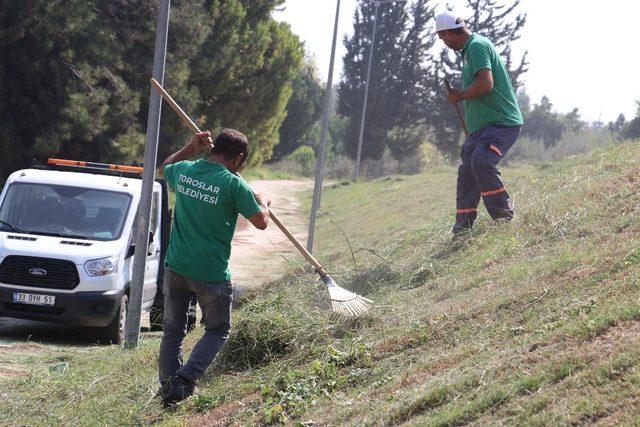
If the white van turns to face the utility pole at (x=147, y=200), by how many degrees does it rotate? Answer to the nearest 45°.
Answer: approximately 90° to its left

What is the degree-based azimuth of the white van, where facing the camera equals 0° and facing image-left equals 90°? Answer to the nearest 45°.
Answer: approximately 45°

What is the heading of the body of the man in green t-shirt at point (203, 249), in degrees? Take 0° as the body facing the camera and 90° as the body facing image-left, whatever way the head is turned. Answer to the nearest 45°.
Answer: approximately 225°

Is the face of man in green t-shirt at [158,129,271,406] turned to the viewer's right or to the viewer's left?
to the viewer's right

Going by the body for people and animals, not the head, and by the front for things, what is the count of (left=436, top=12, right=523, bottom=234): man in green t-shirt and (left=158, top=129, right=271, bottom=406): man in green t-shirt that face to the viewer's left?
1

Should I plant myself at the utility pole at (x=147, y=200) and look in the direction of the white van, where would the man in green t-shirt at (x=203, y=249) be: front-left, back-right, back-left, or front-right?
back-left

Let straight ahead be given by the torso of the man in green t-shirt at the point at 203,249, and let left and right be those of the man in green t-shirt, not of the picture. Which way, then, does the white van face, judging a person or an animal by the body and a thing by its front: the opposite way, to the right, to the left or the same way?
the opposite way

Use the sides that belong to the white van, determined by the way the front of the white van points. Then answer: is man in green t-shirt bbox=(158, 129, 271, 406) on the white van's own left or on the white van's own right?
on the white van's own left

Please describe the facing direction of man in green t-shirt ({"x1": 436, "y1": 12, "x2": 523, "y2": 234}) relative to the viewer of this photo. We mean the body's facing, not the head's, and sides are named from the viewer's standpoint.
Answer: facing to the left of the viewer

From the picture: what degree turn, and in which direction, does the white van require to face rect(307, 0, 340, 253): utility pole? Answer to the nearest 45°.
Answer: approximately 180°

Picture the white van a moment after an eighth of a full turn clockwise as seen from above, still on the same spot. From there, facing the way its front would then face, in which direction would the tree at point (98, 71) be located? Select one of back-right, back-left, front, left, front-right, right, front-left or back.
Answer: right
